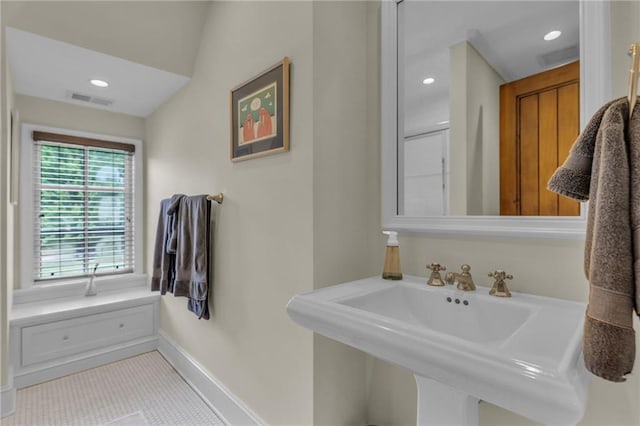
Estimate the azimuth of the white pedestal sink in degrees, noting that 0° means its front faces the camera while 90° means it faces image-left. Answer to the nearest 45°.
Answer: approximately 45°

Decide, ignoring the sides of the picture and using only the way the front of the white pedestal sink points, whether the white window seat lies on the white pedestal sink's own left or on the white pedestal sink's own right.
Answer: on the white pedestal sink's own right

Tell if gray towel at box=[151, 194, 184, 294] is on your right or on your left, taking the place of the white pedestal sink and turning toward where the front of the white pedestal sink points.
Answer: on your right

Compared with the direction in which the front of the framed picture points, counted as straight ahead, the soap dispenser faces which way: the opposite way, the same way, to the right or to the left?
to the right

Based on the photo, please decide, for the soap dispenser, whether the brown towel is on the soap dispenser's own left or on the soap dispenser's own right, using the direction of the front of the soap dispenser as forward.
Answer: on the soap dispenser's own left
